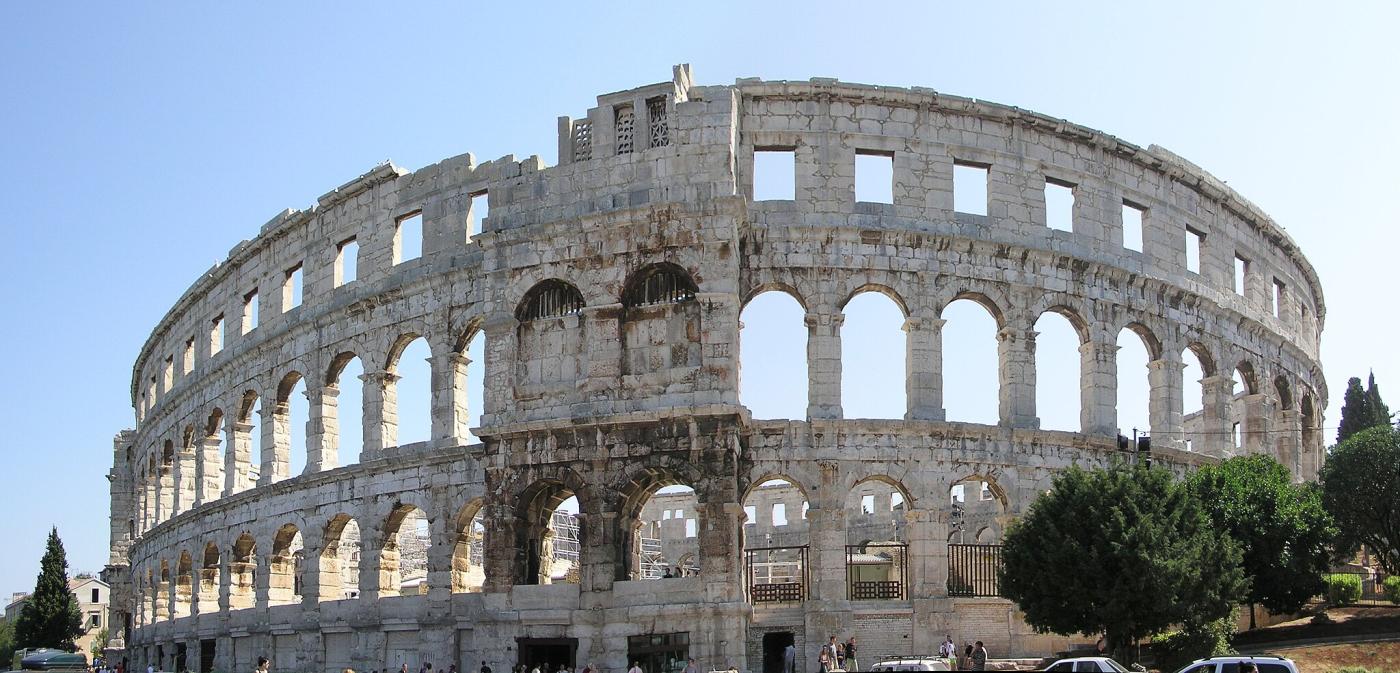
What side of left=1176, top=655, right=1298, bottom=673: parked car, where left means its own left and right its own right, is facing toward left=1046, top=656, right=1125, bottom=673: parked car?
front

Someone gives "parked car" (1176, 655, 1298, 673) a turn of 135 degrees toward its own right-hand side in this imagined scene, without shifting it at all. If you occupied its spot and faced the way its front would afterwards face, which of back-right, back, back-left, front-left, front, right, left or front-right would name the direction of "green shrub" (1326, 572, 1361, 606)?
front-left

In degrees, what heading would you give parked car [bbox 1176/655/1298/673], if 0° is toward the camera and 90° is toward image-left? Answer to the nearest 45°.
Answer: approximately 90°

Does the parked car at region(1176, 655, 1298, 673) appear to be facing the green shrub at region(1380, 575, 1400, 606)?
no

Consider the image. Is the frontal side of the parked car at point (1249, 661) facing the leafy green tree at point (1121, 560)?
no

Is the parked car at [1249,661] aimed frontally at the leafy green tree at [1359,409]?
no

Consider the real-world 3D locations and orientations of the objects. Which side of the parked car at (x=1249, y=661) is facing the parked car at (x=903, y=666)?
front
